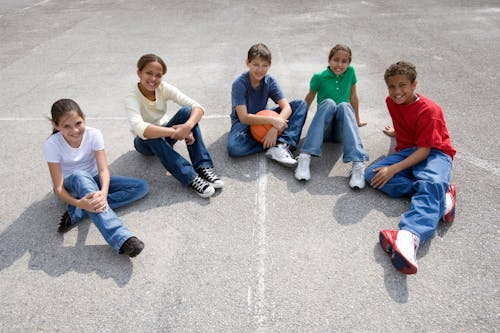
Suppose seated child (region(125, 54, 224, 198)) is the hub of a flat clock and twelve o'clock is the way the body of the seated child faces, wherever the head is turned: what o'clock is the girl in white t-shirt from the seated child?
The girl in white t-shirt is roughly at 3 o'clock from the seated child.

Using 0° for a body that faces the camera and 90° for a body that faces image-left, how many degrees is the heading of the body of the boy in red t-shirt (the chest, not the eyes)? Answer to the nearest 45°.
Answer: approximately 45°

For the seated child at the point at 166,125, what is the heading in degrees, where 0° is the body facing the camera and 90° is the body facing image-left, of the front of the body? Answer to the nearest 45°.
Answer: approximately 315°

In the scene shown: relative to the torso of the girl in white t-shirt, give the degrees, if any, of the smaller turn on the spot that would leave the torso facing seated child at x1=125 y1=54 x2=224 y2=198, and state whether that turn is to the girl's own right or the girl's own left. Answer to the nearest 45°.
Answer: approximately 90° to the girl's own left

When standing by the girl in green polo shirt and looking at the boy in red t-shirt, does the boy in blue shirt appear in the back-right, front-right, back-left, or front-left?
back-right

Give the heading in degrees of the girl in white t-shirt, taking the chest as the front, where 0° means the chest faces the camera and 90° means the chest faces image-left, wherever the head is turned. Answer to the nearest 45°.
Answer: approximately 315°

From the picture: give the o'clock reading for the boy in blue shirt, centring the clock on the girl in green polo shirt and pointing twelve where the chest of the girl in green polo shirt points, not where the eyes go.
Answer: The boy in blue shirt is roughly at 3 o'clock from the girl in green polo shirt.
